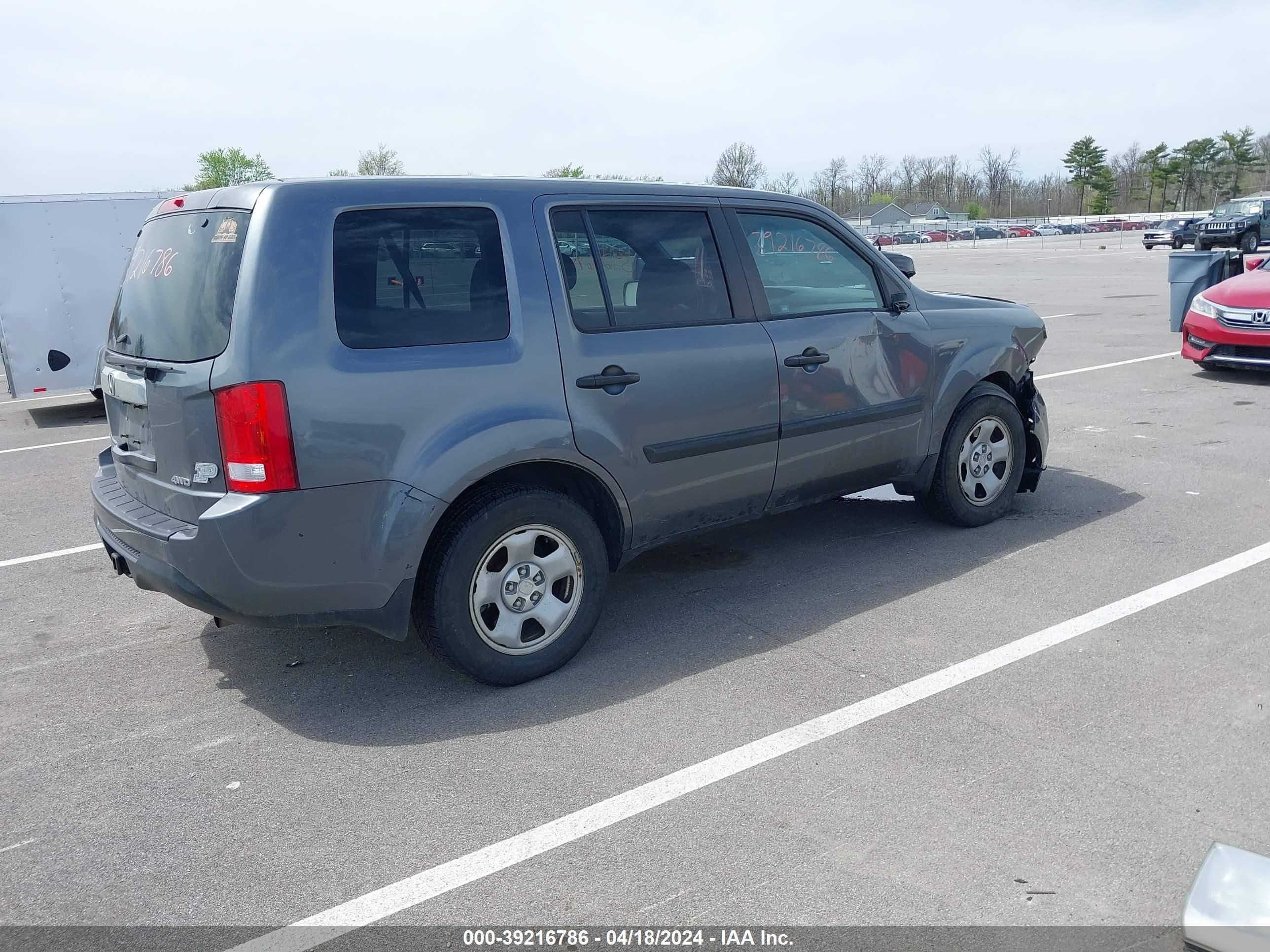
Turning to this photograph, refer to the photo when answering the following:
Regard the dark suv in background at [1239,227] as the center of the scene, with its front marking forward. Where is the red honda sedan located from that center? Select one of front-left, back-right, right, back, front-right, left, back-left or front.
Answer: front-left

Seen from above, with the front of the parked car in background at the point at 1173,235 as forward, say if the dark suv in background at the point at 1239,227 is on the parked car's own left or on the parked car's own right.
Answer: on the parked car's own left

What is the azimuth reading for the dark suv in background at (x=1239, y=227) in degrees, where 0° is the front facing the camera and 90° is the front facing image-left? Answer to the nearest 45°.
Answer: approximately 45°

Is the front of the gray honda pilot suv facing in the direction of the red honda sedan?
yes

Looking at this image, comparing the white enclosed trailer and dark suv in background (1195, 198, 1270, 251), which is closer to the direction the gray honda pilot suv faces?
the dark suv in background

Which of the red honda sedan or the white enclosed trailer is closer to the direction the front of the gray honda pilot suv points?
the red honda sedan

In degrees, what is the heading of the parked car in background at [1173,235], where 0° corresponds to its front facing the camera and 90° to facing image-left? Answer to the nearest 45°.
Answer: approximately 45°

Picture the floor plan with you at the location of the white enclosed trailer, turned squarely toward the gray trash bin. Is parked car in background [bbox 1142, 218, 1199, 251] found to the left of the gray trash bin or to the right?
left

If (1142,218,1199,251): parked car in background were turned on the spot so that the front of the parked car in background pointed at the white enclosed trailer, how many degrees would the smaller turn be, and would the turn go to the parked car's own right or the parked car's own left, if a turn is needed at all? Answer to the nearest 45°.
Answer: approximately 45° to the parked car's own left
